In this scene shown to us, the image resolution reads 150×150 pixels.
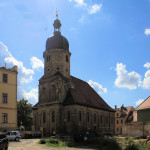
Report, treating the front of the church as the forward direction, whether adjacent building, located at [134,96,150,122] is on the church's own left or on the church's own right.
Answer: on the church's own left

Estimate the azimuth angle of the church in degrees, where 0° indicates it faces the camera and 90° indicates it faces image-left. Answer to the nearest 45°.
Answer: approximately 45°
